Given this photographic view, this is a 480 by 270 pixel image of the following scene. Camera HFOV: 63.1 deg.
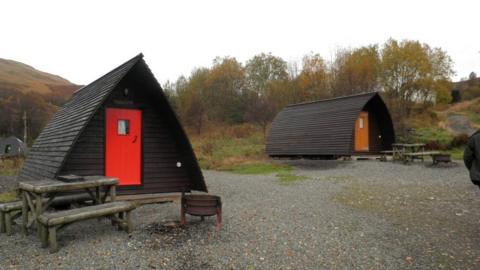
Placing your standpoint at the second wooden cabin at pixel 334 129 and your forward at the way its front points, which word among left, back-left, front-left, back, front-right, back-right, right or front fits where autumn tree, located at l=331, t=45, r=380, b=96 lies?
back-left

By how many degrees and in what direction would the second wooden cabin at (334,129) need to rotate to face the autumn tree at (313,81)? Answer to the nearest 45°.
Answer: approximately 135° to its left

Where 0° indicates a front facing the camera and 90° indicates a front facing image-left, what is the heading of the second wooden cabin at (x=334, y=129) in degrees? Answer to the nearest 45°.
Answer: approximately 315°

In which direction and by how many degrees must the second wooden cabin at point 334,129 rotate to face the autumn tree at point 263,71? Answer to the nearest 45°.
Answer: approximately 135° to its left

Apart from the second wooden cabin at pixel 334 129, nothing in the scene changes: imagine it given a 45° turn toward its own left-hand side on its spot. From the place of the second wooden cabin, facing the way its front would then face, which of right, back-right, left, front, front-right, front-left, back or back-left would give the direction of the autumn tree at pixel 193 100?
back-left

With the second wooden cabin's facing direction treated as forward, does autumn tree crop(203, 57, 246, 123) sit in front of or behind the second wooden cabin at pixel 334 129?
behind

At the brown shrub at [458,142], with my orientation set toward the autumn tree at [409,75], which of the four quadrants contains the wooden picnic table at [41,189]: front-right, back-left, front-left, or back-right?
back-left

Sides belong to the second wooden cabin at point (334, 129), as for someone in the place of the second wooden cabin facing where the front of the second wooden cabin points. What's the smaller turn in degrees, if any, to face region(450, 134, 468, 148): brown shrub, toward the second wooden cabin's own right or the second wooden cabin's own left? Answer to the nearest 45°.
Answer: approximately 90° to the second wooden cabin's own left

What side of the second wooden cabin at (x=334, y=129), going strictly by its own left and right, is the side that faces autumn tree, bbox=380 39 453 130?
left
